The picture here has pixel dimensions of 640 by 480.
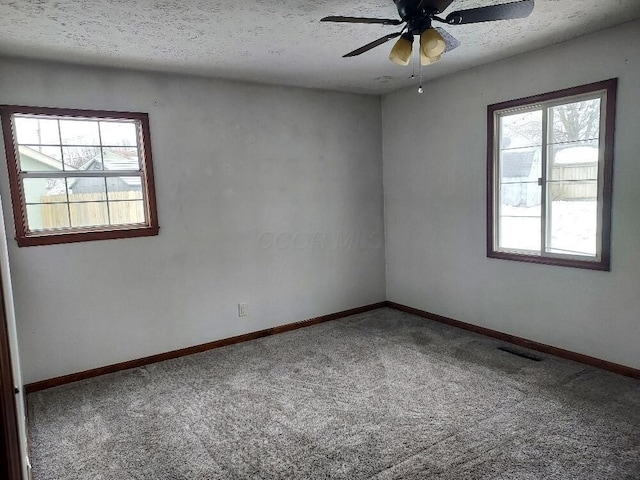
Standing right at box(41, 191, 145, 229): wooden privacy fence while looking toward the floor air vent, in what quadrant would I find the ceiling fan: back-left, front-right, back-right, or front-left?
front-right

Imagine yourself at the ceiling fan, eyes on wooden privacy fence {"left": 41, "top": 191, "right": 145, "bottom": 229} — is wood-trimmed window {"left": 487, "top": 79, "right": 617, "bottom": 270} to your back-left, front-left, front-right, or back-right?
back-right

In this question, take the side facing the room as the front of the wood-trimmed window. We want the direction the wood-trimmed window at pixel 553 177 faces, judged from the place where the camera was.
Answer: facing the viewer and to the left of the viewer

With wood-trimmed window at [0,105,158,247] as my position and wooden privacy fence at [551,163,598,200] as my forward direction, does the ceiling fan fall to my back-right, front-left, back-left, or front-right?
front-right

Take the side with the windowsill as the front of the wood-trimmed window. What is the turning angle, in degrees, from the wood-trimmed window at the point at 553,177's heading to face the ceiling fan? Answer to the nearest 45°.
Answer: approximately 45° to its left

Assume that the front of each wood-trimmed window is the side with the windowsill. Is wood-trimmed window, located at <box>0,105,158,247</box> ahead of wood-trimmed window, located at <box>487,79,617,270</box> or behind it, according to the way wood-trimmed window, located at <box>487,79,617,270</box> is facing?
ahead

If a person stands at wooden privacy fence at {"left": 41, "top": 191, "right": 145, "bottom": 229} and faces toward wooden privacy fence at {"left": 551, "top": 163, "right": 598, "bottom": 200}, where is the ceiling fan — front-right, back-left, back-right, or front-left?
front-right

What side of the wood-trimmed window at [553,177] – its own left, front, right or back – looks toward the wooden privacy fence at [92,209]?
right
